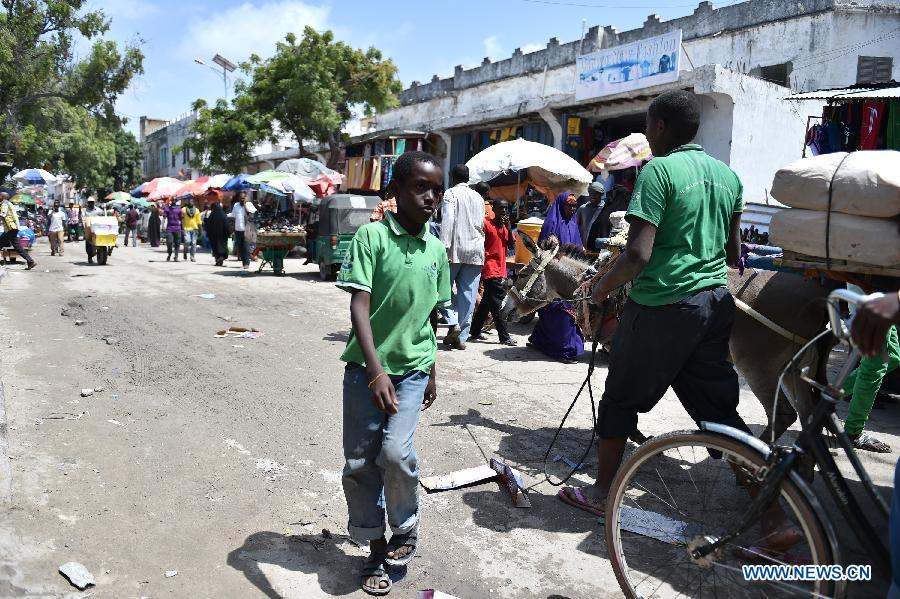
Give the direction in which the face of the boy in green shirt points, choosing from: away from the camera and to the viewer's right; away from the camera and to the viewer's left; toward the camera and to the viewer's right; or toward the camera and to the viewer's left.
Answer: toward the camera and to the viewer's right

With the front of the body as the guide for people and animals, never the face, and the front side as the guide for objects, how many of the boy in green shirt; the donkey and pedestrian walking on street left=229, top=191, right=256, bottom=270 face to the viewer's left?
1

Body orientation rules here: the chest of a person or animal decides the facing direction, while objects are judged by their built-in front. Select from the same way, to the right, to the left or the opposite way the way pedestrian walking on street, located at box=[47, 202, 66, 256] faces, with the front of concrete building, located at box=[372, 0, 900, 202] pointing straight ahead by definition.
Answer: to the left

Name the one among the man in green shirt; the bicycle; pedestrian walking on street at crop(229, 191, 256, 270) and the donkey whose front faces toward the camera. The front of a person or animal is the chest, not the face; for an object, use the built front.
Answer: the pedestrian walking on street

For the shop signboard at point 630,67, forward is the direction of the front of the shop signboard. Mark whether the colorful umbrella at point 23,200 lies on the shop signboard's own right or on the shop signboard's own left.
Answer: on the shop signboard's own right

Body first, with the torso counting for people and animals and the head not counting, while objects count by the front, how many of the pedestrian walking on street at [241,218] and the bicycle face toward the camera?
1

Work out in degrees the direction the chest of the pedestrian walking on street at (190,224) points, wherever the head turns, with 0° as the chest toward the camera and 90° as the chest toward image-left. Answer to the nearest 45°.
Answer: approximately 0°

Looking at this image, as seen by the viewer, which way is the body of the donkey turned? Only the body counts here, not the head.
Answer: to the viewer's left

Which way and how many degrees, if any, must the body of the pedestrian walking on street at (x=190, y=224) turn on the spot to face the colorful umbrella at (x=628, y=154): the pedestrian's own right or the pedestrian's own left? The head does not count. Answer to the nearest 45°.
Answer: approximately 45° to the pedestrian's own left

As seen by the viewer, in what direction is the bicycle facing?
to the viewer's left
